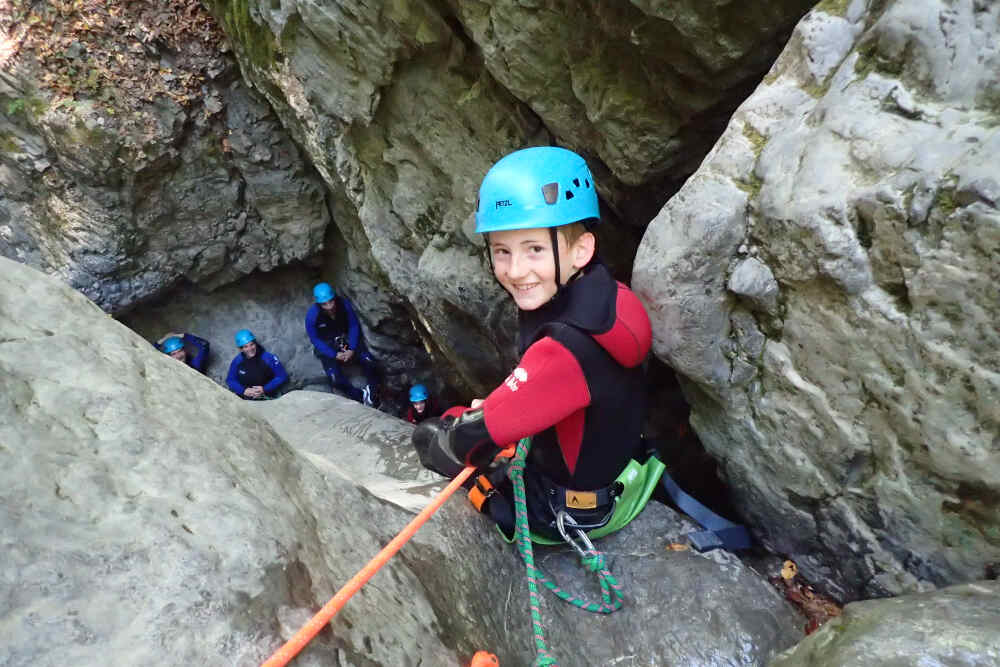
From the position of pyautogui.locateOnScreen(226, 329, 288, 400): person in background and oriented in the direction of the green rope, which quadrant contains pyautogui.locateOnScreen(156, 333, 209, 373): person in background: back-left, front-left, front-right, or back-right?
back-right

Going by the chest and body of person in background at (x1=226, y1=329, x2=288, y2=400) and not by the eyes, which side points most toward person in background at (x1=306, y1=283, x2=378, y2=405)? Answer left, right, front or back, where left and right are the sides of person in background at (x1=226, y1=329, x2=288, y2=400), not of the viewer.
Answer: left

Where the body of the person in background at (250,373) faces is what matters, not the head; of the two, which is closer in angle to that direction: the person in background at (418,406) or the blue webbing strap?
the blue webbing strap

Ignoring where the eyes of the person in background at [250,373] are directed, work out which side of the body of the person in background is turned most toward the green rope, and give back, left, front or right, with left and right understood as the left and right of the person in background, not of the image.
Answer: front

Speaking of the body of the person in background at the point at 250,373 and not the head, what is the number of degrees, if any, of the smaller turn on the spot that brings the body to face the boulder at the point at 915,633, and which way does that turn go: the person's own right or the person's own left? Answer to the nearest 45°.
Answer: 0° — they already face it

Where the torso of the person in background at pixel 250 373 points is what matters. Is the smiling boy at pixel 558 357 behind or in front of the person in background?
in front

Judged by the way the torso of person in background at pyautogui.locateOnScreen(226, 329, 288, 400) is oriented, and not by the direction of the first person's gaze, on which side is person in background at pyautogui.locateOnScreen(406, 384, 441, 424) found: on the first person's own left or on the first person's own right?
on the first person's own left

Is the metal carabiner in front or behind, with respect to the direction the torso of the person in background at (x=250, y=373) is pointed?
in front

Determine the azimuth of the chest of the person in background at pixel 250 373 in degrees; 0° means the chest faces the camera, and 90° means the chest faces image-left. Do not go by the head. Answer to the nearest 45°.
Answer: approximately 0°

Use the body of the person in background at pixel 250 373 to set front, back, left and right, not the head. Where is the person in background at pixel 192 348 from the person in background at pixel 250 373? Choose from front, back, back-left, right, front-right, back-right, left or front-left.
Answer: back-right
